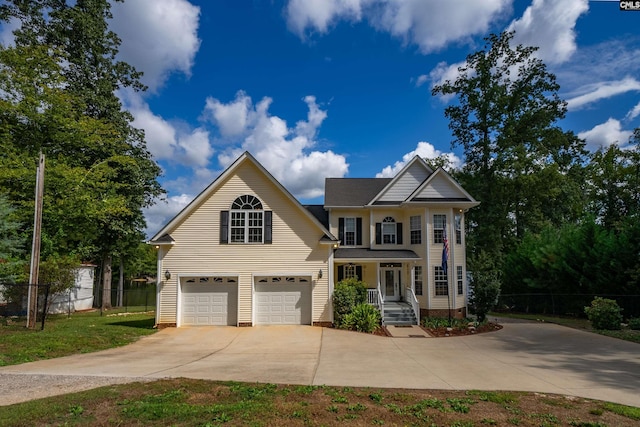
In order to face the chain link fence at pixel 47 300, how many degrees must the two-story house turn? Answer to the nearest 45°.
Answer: approximately 90° to its right

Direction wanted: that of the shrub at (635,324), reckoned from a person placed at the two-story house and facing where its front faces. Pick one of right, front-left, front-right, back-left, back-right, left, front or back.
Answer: left

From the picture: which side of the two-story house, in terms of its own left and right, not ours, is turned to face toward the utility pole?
right

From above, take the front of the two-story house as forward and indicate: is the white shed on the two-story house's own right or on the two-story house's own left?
on the two-story house's own right

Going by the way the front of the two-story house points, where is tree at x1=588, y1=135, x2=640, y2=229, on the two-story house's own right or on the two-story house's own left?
on the two-story house's own left

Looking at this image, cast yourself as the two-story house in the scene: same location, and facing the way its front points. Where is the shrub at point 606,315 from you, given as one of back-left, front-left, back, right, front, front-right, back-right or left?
left

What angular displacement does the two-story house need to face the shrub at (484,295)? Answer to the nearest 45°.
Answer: approximately 90° to its left

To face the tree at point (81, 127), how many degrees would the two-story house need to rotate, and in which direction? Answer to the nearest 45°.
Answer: approximately 135° to its right

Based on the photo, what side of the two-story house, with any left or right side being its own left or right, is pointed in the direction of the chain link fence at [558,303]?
left

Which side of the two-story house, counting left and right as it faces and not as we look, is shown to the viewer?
front

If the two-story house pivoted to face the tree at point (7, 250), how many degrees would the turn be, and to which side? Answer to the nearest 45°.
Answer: approximately 90° to its right
